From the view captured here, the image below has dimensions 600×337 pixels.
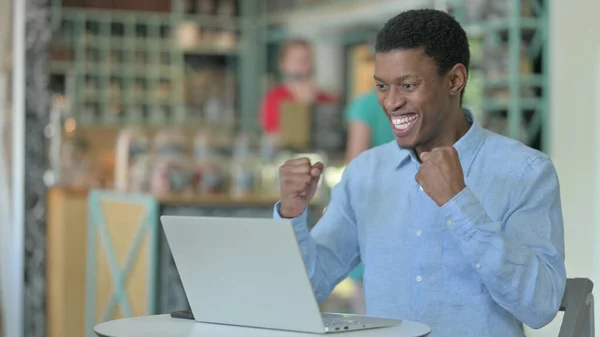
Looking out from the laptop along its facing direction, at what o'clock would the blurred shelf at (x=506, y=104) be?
The blurred shelf is roughly at 11 o'clock from the laptop.

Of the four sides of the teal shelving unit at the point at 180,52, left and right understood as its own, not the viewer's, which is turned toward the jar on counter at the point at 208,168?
front

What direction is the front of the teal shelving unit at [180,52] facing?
toward the camera

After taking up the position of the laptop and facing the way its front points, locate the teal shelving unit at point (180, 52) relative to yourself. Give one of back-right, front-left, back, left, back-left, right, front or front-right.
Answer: front-left

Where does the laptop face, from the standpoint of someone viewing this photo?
facing away from the viewer and to the right of the viewer

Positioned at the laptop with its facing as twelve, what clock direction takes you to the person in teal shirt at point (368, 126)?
The person in teal shirt is roughly at 11 o'clock from the laptop.

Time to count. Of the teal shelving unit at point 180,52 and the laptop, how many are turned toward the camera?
1

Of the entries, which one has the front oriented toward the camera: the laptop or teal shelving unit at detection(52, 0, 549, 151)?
the teal shelving unit

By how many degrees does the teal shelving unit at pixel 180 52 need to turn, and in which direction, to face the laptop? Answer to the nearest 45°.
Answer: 0° — it already faces it

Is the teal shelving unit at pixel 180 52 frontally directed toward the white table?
yes
